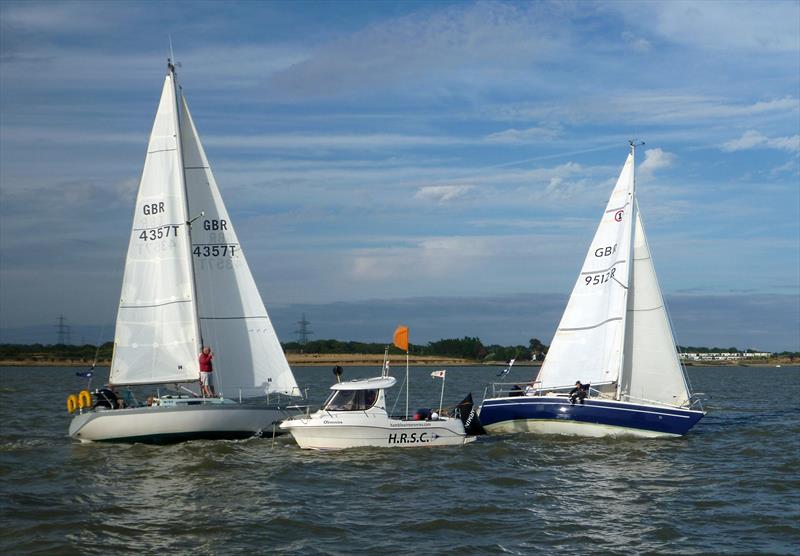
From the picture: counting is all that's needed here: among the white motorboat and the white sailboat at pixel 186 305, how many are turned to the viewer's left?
1

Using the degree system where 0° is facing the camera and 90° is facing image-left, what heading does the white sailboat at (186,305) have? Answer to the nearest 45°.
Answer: approximately 270°

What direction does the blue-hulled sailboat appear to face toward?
to the viewer's right

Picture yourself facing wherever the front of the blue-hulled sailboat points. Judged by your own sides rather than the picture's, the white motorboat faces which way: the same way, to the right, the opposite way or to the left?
the opposite way

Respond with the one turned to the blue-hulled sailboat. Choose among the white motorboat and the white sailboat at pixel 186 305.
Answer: the white sailboat

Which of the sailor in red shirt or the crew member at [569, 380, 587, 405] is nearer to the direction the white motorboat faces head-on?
the sailor in red shirt

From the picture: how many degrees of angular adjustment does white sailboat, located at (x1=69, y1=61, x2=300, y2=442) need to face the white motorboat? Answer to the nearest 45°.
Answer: approximately 45° to its right

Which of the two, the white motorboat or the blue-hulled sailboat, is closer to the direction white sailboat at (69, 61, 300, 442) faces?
the blue-hulled sailboat

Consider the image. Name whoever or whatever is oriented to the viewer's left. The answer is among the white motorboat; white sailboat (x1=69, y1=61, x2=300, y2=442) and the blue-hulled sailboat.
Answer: the white motorboat

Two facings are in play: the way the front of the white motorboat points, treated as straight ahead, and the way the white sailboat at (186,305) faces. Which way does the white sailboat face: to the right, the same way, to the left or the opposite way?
the opposite way

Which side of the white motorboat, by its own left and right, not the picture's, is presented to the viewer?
left

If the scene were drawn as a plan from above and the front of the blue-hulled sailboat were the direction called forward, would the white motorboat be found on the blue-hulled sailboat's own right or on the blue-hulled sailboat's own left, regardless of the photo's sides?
on the blue-hulled sailboat's own right

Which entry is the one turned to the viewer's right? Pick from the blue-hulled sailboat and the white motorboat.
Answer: the blue-hulled sailboat
